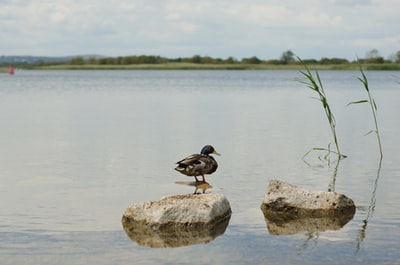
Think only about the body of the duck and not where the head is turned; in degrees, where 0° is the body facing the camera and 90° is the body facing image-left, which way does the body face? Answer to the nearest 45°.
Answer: approximately 270°
